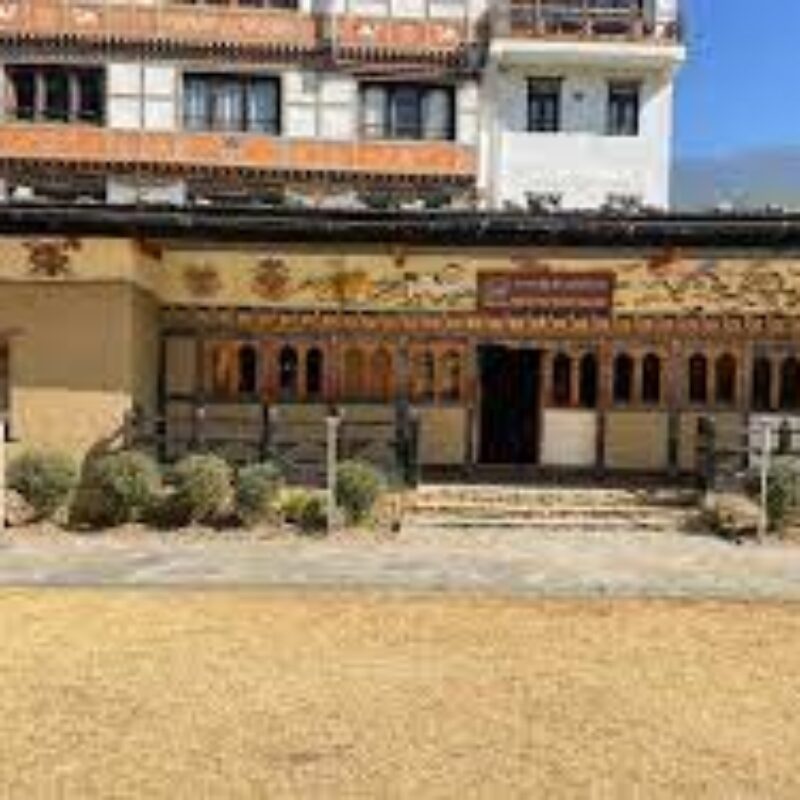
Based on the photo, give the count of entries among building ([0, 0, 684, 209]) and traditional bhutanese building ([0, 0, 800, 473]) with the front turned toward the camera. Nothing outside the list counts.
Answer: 2

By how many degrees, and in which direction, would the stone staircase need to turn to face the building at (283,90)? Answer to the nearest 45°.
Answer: approximately 135° to its right

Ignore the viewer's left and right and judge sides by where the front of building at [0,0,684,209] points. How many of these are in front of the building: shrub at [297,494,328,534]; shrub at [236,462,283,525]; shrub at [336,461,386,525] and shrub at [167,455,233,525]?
4

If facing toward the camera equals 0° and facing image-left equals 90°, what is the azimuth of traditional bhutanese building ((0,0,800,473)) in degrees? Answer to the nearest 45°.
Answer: approximately 0°

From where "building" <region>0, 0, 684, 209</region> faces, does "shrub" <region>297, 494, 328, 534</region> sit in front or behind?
in front

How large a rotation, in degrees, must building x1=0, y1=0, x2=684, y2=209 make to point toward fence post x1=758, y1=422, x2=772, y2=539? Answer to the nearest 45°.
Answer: approximately 45° to its left

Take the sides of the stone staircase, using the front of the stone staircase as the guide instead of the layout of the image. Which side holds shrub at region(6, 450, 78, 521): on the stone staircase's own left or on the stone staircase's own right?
on the stone staircase's own right

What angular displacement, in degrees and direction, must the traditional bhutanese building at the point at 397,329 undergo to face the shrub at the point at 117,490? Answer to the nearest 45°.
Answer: approximately 45° to its right

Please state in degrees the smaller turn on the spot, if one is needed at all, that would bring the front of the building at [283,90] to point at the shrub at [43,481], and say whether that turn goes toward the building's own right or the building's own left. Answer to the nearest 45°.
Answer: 0° — it already faces it
